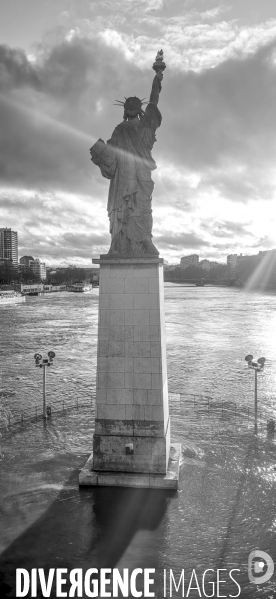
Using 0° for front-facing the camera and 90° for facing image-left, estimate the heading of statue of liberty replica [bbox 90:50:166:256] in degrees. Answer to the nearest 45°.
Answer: approximately 180°
